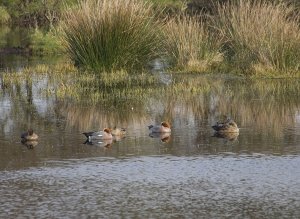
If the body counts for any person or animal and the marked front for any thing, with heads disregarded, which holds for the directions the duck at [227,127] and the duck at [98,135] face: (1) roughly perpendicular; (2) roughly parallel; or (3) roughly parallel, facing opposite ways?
roughly parallel

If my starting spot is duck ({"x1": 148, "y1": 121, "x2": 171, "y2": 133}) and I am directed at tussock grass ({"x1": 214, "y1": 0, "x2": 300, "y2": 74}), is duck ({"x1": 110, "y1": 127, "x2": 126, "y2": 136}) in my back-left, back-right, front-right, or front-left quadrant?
back-left

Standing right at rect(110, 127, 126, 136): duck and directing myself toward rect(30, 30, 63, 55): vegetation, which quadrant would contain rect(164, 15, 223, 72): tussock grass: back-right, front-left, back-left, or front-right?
front-right
